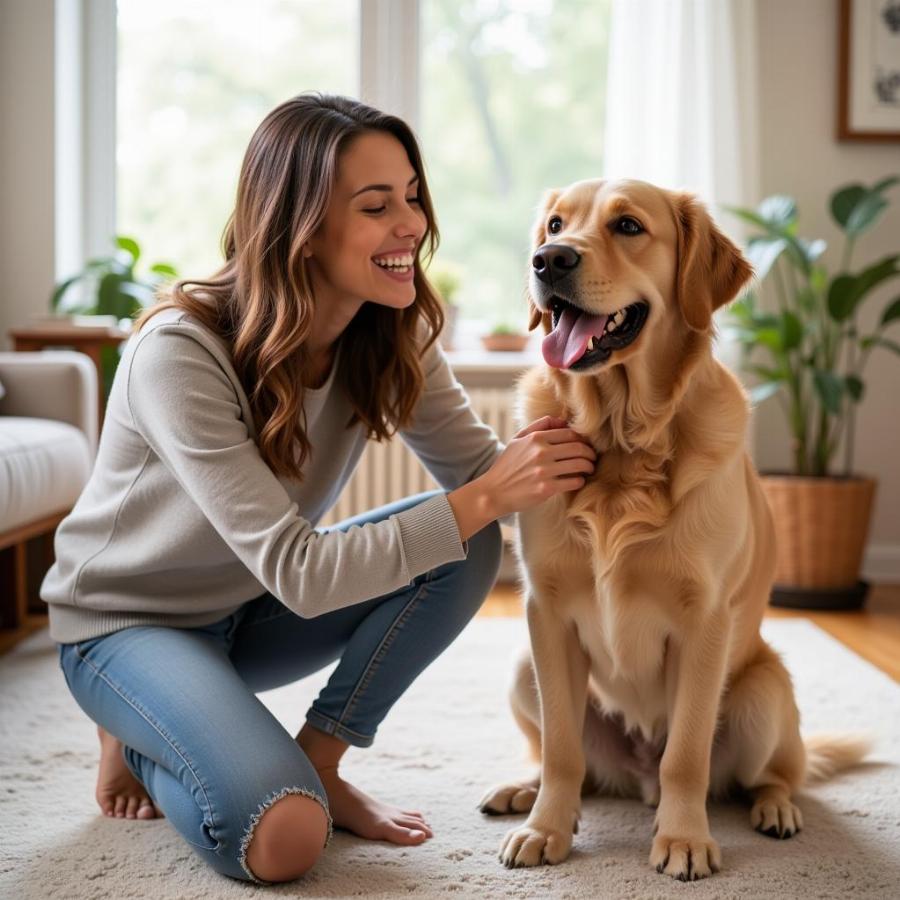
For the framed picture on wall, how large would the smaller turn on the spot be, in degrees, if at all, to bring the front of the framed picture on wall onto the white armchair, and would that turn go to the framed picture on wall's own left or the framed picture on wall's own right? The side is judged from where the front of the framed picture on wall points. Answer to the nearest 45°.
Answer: approximately 45° to the framed picture on wall's own right

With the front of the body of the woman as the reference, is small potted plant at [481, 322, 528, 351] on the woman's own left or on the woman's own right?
on the woman's own left

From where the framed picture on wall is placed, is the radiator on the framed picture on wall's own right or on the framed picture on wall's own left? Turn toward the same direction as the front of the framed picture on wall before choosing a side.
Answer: on the framed picture on wall's own right

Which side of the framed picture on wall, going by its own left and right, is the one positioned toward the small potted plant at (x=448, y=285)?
right

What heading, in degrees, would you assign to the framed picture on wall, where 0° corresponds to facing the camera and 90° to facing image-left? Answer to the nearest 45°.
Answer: approximately 0°

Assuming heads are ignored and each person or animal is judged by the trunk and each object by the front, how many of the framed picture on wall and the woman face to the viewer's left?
0

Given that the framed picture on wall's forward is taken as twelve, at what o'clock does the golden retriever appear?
The golden retriever is roughly at 12 o'clock from the framed picture on wall.
